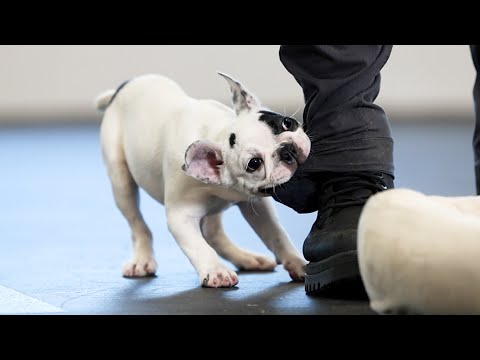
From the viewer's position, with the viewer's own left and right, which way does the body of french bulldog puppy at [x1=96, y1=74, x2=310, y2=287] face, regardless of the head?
facing the viewer and to the right of the viewer

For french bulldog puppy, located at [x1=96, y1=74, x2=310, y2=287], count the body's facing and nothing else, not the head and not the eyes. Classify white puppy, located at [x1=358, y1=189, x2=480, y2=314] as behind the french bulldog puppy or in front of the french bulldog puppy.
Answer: in front
